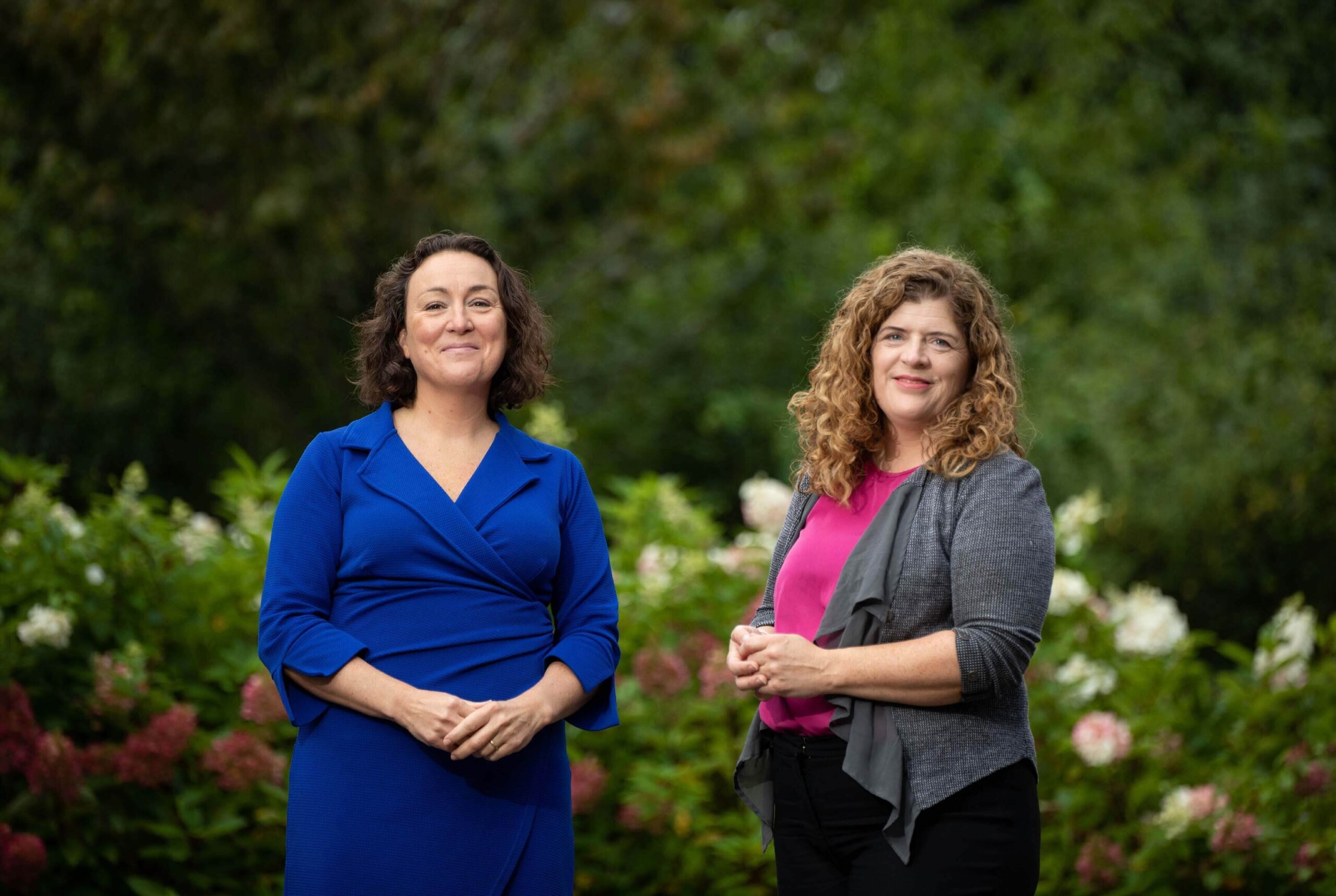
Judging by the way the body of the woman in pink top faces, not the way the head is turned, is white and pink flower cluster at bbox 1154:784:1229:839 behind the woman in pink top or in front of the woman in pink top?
behind

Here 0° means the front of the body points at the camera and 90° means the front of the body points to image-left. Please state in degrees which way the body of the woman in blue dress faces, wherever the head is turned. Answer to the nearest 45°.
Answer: approximately 0°

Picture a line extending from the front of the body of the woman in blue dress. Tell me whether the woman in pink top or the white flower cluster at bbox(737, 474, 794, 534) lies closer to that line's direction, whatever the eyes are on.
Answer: the woman in pink top

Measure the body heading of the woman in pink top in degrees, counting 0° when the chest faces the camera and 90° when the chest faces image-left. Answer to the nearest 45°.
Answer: approximately 45°
